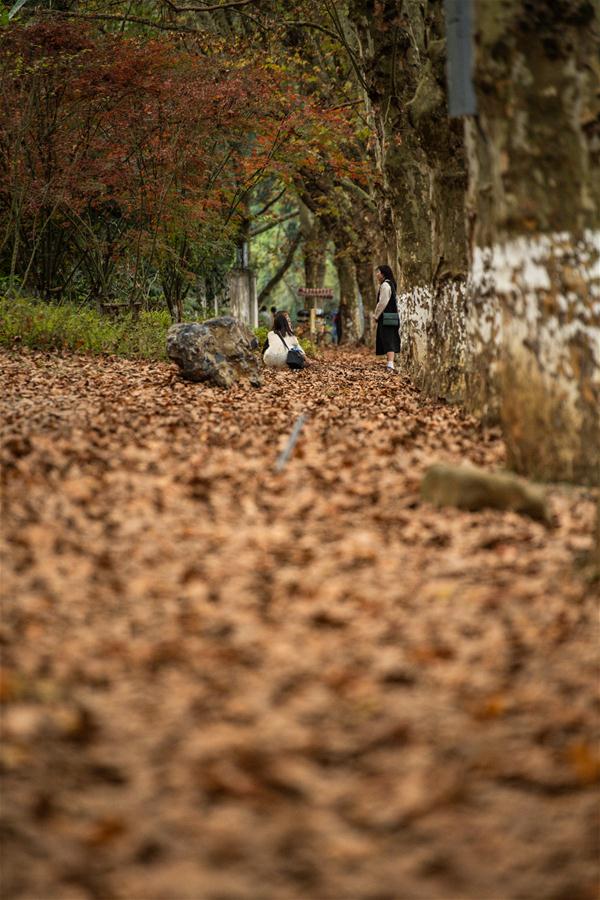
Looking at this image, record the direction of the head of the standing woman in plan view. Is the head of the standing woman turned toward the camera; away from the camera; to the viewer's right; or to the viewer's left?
to the viewer's left

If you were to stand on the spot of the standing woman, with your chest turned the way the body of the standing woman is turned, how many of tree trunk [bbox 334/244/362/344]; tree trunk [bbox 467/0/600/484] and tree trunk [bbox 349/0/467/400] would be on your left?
2

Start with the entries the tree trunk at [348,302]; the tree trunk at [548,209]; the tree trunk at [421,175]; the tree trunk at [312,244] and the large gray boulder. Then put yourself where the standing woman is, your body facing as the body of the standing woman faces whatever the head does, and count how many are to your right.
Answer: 2

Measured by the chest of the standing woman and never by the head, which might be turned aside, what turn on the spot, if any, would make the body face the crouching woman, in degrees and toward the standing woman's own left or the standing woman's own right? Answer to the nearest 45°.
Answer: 0° — they already face them

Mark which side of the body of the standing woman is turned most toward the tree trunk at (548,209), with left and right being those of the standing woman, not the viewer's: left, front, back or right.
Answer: left

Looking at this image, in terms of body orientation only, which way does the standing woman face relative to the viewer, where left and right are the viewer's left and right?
facing to the left of the viewer

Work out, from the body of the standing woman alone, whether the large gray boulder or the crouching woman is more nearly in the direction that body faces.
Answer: the crouching woman

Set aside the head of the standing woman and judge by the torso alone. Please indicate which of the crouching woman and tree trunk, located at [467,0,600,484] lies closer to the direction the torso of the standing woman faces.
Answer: the crouching woman

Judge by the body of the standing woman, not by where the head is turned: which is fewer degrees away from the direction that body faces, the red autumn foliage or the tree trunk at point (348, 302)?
the red autumn foliage

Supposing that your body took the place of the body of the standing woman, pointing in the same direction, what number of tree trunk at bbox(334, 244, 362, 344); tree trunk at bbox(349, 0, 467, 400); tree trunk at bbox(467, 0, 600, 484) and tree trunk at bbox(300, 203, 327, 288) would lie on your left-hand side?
2

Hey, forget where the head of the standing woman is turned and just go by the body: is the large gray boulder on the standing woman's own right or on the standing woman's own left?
on the standing woman's own left
